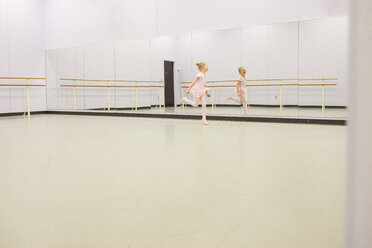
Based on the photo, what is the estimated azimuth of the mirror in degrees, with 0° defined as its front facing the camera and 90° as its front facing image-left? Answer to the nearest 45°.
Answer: approximately 45°
